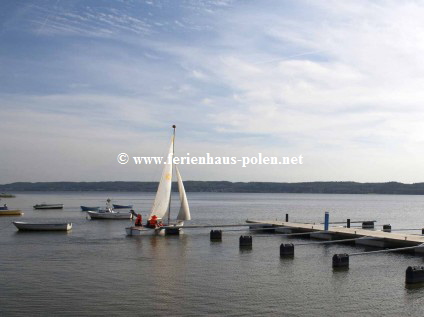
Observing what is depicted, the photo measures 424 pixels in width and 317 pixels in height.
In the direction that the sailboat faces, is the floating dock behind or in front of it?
in front

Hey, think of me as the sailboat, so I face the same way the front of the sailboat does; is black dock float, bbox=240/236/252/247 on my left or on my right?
on my right

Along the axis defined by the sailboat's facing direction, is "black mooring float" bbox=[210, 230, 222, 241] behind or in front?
in front

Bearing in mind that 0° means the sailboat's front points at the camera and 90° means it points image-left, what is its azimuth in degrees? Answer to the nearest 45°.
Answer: approximately 270°

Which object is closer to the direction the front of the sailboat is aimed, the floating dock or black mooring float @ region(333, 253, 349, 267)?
the floating dock

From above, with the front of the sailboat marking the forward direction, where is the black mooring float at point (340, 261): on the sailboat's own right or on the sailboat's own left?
on the sailboat's own right

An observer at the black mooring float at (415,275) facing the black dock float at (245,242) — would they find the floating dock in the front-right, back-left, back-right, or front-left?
front-right

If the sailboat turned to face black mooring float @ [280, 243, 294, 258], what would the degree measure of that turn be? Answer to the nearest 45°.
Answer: approximately 45° to its right

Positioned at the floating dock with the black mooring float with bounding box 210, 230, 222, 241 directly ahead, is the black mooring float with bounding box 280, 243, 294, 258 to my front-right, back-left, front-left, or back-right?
front-left

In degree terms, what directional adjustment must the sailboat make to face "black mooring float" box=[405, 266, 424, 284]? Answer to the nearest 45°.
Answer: approximately 45° to its right
